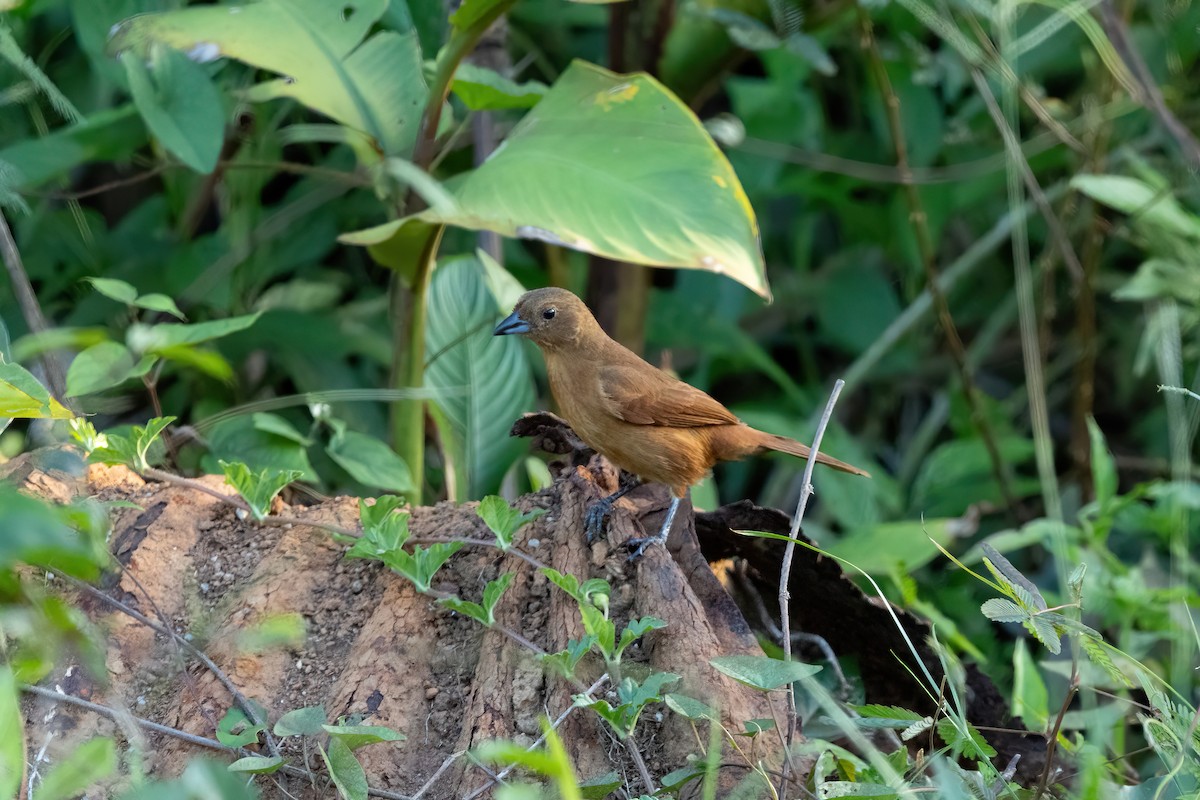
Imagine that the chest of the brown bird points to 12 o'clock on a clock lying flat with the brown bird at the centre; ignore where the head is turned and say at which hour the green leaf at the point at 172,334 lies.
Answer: The green leaf is roughly at 1 o'clock from the brown bird.

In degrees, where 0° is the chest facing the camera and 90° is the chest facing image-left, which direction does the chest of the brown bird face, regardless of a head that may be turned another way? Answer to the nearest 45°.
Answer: approximately 90°

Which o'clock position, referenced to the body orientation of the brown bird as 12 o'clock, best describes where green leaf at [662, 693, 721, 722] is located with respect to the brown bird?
The green leaf is roughly at 9 o'clock from the brown bird.

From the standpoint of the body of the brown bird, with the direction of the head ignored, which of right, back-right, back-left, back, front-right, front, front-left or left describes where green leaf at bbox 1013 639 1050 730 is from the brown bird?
back-left

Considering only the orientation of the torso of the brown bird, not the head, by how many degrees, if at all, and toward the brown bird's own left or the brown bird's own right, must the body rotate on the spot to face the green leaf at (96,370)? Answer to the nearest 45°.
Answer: approximately 45° to the brown bird's own left

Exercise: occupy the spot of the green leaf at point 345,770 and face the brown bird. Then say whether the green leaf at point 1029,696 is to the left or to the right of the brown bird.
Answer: right

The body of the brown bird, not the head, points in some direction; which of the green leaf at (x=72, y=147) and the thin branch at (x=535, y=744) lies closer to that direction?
the green leaf

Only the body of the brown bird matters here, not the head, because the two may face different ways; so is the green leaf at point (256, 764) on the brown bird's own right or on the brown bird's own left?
on the brown bird's own left

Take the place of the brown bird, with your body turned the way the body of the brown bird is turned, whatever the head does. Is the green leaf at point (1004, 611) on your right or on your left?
on your left

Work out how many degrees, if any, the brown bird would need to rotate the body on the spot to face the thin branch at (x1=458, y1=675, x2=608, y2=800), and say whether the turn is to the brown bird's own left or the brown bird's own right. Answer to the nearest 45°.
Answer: approximately 90° to the brown bird's own left
